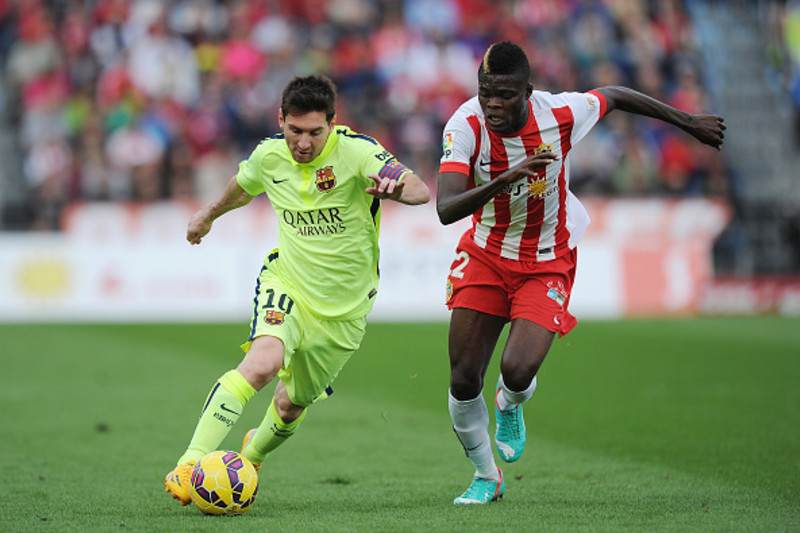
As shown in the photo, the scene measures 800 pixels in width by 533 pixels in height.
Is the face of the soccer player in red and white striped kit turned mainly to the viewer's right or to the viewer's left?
to the viewer's left

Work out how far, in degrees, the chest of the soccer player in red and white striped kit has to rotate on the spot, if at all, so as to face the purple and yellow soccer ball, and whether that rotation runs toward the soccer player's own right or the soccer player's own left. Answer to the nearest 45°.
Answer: approximately 45° to the soccer player's own right

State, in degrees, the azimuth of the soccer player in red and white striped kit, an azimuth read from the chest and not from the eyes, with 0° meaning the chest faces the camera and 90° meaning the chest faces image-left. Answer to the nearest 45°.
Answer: approximately 0°

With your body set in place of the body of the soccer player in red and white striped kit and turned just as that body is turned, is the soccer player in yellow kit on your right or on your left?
on your right

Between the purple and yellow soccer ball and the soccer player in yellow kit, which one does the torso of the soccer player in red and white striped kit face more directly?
the purple and yellow soccer ball
